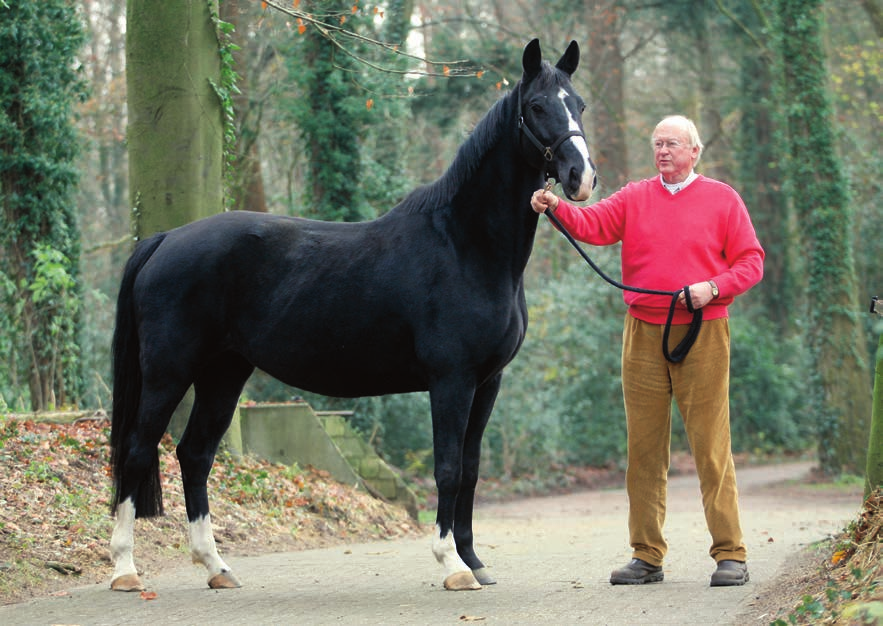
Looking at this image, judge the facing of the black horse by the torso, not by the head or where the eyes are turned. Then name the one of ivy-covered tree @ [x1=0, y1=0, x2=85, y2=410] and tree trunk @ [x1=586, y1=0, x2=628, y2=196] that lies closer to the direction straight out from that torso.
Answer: the tree trunk

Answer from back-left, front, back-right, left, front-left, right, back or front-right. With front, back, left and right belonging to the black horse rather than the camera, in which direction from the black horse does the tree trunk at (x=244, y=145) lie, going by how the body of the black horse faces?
left

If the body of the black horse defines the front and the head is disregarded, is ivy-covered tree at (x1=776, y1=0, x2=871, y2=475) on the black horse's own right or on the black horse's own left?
on the black horse's own left

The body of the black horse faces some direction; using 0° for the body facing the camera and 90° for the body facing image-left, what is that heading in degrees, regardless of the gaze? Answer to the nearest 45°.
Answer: approximately 270°

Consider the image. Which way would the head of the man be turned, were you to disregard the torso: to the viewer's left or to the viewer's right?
to the viewer's left

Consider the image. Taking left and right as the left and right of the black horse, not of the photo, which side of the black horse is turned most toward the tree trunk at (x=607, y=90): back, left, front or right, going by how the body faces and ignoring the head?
left

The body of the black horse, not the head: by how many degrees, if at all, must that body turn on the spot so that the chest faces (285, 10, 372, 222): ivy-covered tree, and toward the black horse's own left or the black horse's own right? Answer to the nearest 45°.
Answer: approximately 90° to the black horse's own left

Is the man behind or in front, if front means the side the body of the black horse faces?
in front

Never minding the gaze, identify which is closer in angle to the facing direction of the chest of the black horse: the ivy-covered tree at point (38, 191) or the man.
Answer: the man
